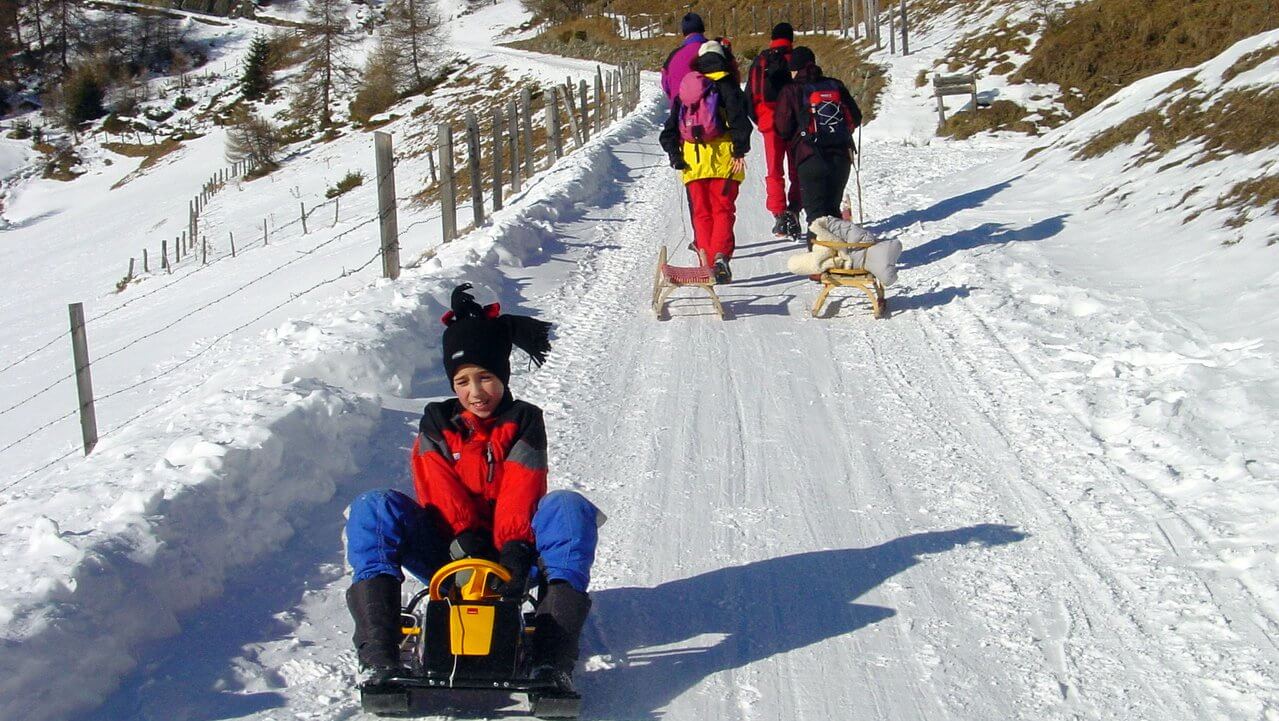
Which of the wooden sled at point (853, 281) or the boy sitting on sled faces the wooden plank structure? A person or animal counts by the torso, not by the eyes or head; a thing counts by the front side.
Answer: the wooden sled

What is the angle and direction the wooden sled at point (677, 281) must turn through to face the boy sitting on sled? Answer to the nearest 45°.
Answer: approximately 180°

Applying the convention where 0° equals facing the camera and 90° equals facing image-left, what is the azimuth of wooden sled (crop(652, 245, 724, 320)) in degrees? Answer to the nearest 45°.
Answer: approximately 180°

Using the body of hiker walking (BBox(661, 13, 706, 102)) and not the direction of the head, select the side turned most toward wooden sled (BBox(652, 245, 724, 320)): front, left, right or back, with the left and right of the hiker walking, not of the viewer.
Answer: back

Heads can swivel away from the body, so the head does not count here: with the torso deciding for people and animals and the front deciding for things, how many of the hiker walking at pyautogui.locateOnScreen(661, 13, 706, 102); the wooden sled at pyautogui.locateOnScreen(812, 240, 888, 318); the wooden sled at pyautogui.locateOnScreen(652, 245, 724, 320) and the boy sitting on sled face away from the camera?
3

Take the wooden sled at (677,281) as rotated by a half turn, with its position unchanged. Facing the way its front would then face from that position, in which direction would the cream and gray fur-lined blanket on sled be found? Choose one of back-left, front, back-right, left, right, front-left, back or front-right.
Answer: left

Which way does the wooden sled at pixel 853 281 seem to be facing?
away from the camera

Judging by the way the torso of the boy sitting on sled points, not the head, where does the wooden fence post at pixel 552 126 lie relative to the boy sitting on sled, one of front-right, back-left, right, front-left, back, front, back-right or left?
back

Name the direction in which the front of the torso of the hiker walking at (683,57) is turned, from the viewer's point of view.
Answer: away from the camera

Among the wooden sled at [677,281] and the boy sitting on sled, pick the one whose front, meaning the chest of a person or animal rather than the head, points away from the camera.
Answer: the wooden sled

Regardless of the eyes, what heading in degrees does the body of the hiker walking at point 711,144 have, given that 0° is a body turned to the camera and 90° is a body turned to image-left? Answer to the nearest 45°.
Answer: approximately 180°

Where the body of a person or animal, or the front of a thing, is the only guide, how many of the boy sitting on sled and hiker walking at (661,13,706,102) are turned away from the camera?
1
